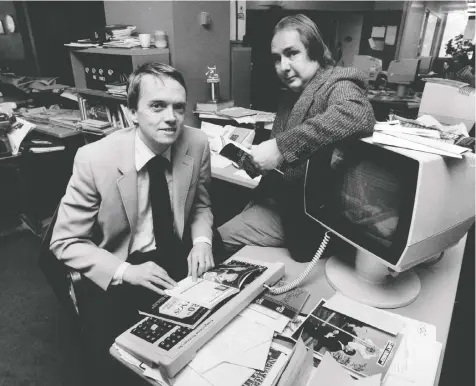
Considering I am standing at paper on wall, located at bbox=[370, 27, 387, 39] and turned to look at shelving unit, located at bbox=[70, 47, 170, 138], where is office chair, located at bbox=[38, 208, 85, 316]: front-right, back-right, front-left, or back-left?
front-left

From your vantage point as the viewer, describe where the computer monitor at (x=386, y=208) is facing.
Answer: facing the viewer and to the left of the viewer

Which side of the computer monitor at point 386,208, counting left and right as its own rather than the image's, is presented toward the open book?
front

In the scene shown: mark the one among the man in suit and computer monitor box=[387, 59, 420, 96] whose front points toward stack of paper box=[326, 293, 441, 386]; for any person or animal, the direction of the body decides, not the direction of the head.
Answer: the man in suit

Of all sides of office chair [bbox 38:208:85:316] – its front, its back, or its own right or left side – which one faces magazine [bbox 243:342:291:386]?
front

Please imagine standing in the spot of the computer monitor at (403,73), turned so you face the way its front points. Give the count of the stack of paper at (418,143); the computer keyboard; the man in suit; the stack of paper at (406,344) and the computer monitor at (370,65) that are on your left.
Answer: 1

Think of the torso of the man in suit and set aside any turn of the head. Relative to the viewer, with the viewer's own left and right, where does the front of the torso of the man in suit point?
facing the viewer and to the right of the viewer

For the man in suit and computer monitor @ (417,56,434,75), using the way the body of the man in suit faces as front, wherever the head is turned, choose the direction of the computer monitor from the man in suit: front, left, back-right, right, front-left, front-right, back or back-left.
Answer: left

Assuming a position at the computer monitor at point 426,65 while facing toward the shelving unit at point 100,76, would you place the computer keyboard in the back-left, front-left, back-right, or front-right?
front-left

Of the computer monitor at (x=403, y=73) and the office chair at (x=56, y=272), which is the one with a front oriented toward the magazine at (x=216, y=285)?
the office chair

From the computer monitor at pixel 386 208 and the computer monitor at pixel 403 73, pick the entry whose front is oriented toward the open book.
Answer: the computer monitor at pixel 386 208

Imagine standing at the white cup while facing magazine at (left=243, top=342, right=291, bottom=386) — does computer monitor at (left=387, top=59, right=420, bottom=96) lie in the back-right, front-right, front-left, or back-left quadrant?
back-left

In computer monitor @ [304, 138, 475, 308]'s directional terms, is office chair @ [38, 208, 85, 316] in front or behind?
in front

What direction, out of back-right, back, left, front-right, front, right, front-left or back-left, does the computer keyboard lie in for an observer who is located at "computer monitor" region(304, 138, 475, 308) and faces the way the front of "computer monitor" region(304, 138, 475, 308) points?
front
